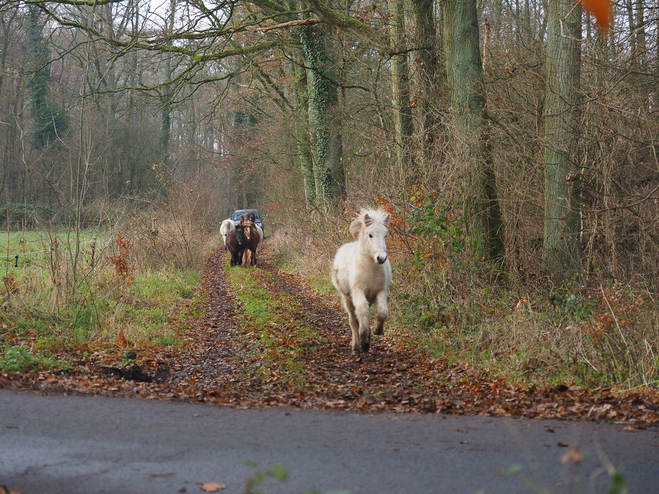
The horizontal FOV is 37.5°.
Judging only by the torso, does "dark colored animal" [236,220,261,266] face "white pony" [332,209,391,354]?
yes

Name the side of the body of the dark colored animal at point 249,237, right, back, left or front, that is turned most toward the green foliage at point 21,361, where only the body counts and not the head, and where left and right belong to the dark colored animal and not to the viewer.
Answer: front

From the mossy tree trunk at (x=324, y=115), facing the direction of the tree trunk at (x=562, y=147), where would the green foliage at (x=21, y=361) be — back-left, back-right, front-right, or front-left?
front-right

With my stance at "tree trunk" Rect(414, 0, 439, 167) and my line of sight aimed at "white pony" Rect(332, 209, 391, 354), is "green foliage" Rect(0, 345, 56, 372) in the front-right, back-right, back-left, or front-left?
front-right

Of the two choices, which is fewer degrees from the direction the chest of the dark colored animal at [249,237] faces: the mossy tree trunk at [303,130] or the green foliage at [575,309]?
the green foliage

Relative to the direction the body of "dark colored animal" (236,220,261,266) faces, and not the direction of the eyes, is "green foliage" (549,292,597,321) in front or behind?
in front

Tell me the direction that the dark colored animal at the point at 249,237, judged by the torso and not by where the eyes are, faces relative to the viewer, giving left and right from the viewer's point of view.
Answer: facing the viewer

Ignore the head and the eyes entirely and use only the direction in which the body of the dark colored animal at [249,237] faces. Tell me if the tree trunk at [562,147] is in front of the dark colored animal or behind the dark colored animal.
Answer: in front

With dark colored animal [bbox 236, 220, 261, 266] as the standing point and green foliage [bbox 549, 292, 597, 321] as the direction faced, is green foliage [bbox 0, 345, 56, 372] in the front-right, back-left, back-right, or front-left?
front-right

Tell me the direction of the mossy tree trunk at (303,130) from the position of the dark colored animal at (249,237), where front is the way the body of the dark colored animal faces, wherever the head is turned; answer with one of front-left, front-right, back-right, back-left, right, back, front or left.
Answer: back-left
